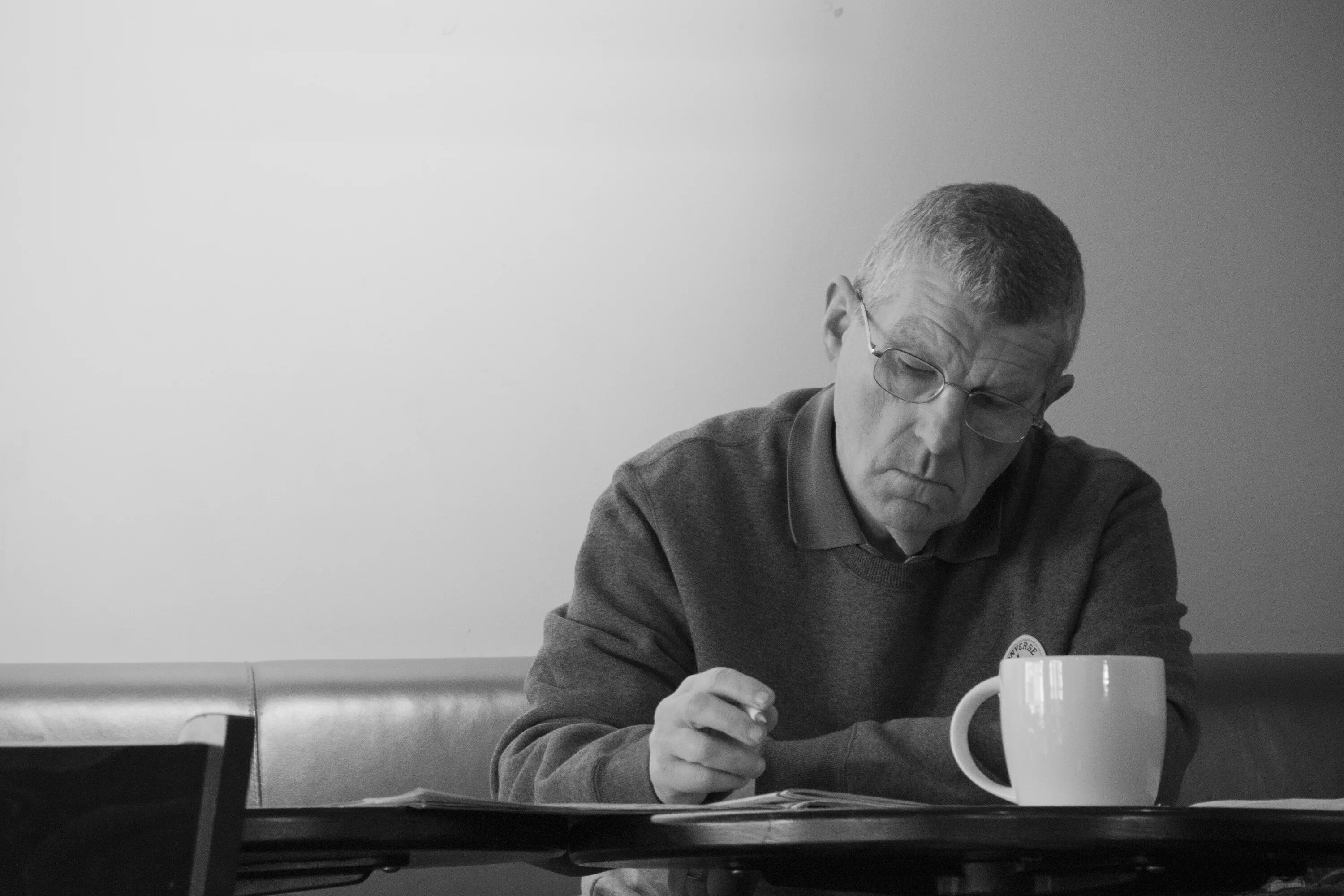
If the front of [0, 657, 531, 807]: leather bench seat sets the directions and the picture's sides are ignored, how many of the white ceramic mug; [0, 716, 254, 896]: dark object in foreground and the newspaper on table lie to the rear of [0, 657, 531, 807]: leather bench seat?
0

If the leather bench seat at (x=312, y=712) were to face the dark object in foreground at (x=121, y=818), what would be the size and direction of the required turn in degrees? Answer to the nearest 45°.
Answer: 0° — it already faces it

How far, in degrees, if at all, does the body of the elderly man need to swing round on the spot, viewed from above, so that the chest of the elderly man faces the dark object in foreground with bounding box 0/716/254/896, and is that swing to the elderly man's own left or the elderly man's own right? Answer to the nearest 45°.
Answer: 0° — they already face it

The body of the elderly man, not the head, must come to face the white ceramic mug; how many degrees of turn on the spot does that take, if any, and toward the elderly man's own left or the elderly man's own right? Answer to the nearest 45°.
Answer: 0° — they already face it

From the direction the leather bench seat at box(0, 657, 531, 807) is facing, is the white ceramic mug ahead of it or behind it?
ahead

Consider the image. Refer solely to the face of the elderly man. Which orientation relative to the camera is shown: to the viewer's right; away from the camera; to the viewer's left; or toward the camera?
toward the camera

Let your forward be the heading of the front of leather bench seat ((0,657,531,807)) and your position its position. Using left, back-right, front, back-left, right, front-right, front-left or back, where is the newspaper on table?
front

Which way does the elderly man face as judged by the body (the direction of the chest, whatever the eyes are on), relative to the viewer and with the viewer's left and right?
facing the viewer

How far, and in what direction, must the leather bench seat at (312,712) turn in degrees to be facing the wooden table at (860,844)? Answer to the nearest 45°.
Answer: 0° — it already faces it

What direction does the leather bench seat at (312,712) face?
toward the camera
